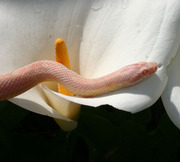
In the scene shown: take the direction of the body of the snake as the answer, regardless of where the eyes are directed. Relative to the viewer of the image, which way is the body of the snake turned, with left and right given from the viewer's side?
facing to the right of the viewer
